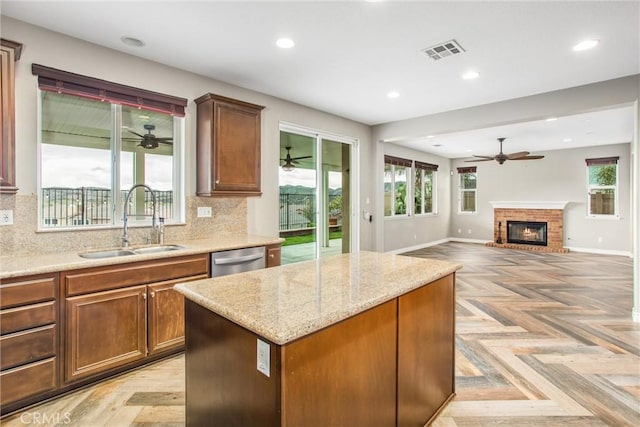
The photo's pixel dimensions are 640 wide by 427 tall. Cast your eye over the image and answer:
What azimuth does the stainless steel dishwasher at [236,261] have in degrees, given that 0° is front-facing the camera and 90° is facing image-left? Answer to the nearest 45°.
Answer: approximately 315°

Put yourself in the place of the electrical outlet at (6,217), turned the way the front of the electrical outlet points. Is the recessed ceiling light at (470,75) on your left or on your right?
on your left

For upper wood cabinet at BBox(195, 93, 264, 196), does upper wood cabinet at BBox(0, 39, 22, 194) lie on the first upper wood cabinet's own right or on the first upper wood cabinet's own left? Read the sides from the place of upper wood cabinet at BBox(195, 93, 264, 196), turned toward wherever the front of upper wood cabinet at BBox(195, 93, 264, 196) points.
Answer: on the first upper wood cabinet's own right

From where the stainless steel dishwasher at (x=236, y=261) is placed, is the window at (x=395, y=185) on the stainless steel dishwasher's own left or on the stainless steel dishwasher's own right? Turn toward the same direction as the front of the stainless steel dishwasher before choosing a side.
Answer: on the stainless steel dishwasher's own left

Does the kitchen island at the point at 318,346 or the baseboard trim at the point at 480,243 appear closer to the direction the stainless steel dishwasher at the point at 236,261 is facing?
the kitchen island

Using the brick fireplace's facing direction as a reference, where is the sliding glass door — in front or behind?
in front

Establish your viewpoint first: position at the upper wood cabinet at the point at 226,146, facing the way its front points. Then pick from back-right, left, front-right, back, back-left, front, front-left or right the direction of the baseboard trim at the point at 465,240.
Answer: left

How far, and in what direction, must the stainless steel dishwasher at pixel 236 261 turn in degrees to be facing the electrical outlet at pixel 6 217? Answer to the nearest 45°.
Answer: approximately 135° to its right

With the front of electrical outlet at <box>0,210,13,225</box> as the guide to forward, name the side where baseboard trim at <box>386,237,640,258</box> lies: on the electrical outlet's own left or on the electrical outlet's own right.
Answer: on the electrical outlet's own left

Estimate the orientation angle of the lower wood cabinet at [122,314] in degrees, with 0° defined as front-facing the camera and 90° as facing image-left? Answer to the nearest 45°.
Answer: approximately 315°

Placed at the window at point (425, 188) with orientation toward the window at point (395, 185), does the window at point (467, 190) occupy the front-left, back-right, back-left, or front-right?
back-left

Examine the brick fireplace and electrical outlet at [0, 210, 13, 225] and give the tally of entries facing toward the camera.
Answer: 2

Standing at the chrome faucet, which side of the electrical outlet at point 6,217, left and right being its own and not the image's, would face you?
left
